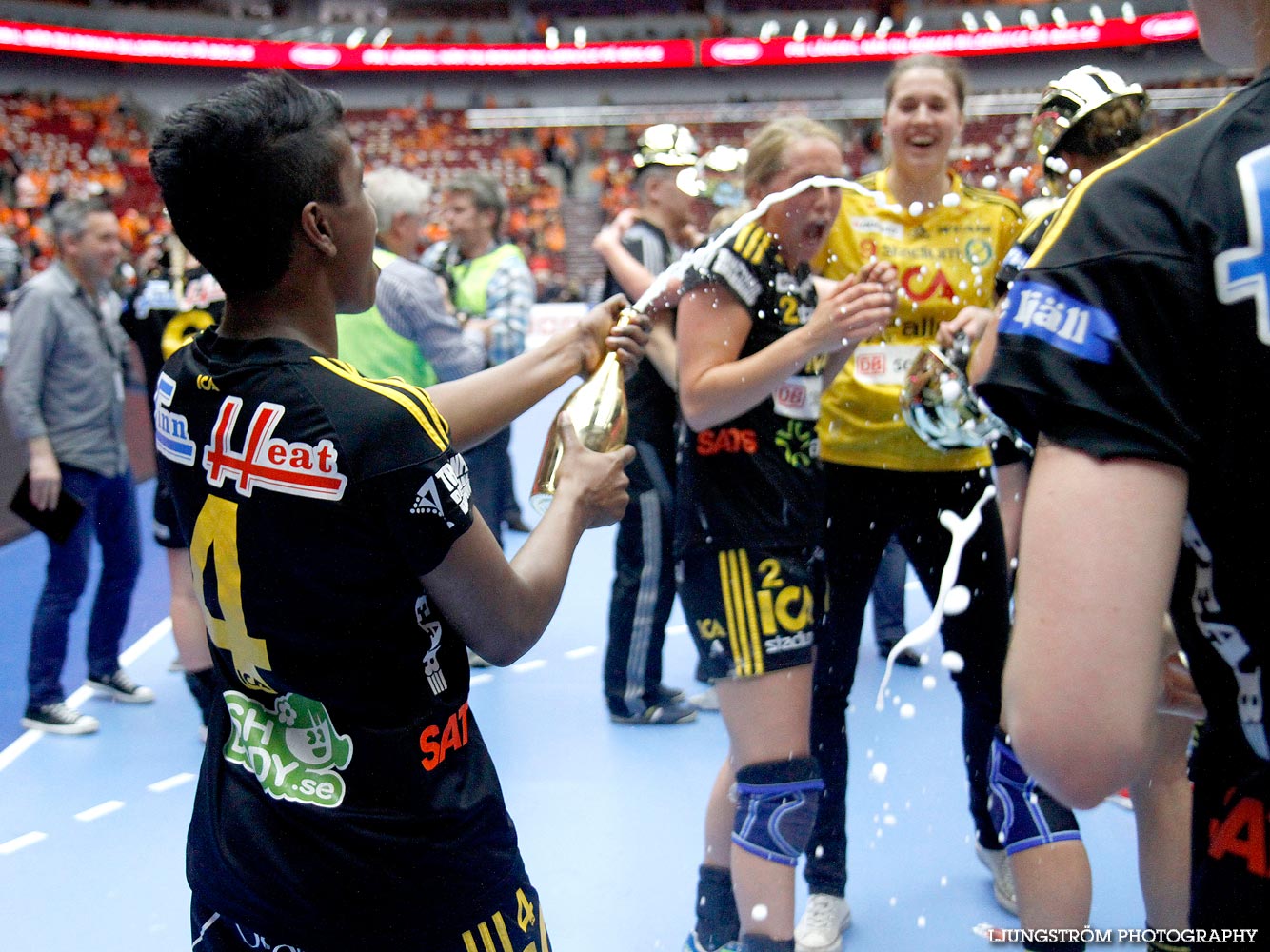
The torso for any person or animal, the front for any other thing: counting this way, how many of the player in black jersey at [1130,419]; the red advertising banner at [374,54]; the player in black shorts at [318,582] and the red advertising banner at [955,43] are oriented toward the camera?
2

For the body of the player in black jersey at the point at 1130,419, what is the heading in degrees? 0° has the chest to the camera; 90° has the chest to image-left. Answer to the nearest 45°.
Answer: approximately 135°

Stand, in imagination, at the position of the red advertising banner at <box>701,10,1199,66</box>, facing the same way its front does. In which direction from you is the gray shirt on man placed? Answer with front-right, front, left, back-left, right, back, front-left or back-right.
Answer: front

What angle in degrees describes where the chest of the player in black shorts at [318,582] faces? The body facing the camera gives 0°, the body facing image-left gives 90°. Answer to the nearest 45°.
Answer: approximately 225°

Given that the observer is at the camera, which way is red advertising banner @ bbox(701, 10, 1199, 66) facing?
facing the viewer

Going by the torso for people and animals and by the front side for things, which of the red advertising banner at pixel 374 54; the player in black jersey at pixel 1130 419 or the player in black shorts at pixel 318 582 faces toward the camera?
the red advertising banner

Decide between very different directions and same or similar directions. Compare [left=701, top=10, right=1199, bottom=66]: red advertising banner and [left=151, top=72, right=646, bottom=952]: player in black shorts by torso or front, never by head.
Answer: very different directions

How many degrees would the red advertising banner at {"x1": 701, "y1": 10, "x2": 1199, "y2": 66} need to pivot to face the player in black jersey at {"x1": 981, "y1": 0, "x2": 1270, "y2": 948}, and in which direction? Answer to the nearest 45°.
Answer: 0° — it already faces them

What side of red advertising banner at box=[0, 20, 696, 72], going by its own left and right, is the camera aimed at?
front

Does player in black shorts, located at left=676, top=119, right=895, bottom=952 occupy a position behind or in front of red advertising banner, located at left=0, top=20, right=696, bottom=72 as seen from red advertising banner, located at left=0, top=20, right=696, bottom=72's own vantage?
in front

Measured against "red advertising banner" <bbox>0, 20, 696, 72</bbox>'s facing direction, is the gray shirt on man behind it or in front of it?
in front
